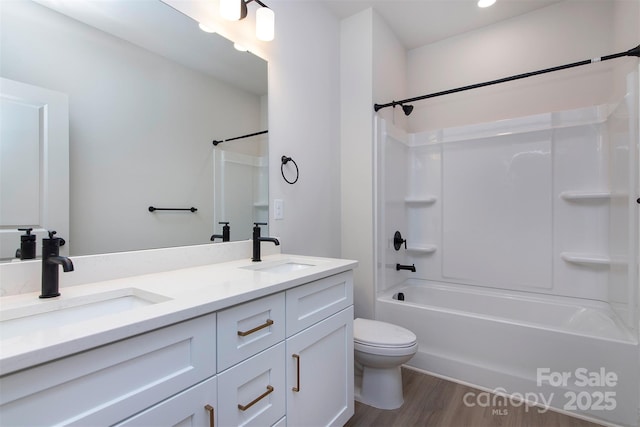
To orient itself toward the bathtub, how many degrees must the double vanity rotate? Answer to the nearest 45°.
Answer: approximately 45° to its left

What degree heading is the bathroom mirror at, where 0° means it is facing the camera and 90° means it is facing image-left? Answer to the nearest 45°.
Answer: approximately 315°

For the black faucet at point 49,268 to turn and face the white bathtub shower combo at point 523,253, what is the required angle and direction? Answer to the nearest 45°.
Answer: approximately 45° to its left

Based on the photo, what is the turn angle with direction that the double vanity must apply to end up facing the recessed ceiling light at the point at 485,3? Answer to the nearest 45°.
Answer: approximately 45° to its left

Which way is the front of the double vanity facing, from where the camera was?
facing the viewer and to the right of the viewer

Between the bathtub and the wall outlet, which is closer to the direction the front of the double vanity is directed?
the bathtub

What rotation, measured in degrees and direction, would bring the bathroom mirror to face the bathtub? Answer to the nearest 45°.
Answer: approximately 45° to its left

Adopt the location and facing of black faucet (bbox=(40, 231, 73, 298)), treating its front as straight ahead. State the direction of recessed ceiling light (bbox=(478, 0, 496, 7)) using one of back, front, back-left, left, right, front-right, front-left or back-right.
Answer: front-left
